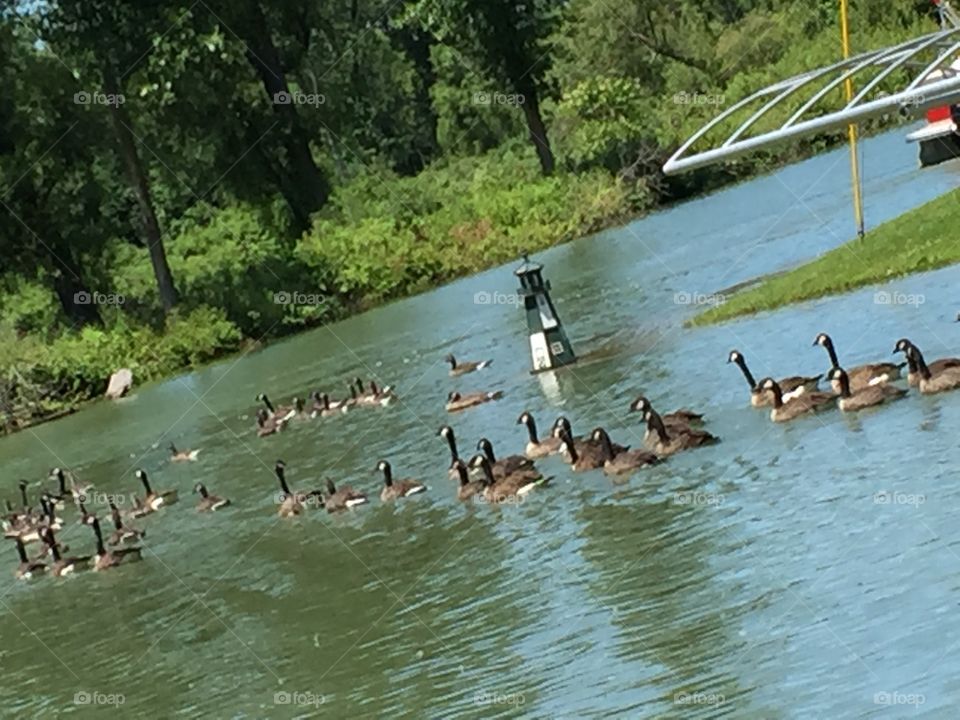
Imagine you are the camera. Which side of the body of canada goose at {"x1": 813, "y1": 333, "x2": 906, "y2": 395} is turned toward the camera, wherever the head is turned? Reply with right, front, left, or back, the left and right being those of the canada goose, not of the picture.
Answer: left

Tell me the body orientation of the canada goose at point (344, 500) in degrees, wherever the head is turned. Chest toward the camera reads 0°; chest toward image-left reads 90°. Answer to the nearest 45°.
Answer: approximately 90°

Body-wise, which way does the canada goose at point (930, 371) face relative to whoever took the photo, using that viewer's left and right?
facing to the left of the viewer

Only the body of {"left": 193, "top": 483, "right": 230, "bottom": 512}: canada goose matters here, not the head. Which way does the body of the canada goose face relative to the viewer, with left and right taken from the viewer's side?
facing to the left of the viewer

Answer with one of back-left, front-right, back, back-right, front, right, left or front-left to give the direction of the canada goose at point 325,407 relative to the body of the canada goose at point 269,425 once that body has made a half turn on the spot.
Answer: front

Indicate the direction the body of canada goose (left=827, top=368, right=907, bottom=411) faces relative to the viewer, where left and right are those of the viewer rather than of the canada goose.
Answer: facing to the left of the viewer

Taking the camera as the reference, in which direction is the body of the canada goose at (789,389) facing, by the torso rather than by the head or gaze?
to the viewer's left

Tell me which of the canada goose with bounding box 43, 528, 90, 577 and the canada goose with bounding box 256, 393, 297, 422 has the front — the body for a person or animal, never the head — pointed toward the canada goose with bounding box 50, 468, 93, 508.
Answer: the canada goose with bounding box 256, 393, 297, 422

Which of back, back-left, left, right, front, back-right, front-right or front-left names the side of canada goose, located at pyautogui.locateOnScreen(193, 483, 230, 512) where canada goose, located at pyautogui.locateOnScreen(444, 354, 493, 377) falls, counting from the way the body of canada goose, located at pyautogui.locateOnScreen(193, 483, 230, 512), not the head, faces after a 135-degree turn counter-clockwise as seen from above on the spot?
left

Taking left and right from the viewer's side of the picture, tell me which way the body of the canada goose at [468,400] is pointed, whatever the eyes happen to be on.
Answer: facing to the left of the viewer

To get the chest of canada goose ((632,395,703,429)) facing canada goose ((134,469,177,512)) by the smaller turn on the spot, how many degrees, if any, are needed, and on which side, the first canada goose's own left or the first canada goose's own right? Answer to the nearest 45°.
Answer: approximately 45° to the first canada goose's own right

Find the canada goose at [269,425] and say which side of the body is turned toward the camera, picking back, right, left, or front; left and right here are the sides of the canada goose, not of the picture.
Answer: left

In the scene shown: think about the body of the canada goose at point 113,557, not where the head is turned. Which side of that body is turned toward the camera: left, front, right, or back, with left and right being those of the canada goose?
left

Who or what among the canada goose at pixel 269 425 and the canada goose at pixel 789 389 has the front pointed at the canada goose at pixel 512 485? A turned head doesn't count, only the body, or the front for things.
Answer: the canada goose at pixel 789 389

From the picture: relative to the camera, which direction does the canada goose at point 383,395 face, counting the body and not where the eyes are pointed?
to the viewer's left
